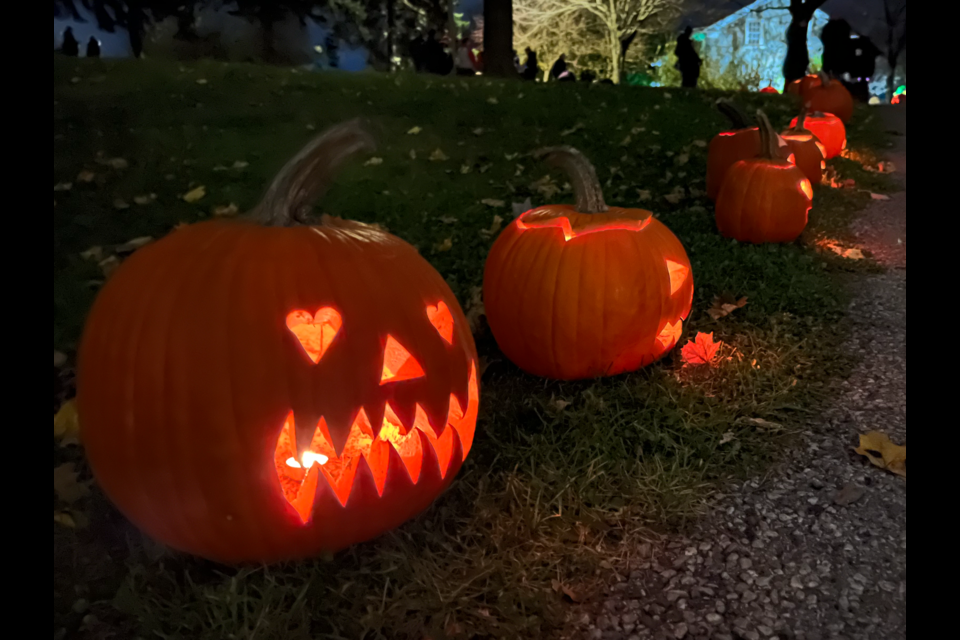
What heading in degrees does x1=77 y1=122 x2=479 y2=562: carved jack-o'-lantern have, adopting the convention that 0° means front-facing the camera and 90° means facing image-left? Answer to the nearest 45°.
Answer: approximately 315°

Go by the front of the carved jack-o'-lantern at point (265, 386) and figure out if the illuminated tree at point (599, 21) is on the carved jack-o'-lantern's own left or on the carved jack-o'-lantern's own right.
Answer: on the carved jack-o'-lantern's own left

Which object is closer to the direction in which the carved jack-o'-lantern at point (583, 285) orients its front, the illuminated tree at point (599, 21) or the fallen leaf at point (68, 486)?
the illuminated tree

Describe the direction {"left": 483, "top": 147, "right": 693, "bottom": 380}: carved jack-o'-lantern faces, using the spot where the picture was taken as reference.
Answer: facing to the right of the viewer

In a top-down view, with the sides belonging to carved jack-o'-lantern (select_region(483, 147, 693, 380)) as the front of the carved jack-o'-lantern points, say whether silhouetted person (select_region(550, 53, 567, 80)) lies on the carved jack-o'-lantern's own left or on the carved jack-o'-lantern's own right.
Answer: on the carved jack-o'-lantern's own left

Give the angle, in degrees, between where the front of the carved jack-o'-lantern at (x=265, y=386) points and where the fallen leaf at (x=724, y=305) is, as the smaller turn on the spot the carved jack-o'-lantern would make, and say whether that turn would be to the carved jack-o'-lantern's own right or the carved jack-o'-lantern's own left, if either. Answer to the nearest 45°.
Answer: approximately 90° to the carved jack-o'-lantern's own left
